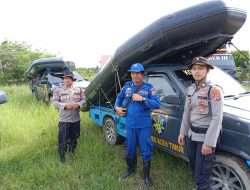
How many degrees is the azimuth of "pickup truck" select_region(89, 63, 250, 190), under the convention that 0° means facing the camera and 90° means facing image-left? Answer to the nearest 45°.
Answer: approximately 315°

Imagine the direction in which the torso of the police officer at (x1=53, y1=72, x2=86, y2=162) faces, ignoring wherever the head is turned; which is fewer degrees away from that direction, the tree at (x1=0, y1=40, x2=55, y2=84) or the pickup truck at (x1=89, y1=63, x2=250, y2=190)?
the pickup truck

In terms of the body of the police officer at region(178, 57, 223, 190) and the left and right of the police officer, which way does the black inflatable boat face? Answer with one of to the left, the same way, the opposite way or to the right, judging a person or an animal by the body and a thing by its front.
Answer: to the left

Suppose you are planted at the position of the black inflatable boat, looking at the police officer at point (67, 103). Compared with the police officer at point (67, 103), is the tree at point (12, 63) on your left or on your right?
right

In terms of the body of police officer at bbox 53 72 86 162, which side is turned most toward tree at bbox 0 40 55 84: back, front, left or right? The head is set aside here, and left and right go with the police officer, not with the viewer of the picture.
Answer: back

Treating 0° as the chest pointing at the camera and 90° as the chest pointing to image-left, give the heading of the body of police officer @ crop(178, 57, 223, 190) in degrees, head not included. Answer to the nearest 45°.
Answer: approximately 45°

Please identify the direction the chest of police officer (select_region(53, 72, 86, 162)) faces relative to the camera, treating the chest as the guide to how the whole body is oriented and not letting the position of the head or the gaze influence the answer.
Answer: toward the camera

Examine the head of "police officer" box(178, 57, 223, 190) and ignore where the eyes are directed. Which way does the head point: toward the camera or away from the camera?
toward the camera

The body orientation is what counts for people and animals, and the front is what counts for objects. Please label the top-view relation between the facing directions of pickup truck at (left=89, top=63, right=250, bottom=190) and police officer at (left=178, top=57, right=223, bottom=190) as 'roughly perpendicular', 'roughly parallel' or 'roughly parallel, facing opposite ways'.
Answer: roughly perpendicular

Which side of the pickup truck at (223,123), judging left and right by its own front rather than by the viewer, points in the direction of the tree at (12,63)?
back
